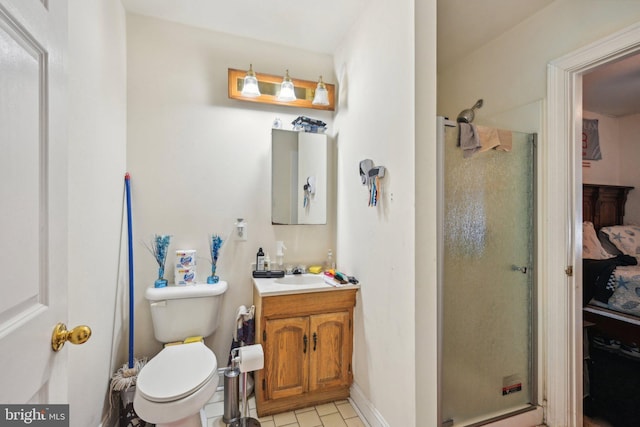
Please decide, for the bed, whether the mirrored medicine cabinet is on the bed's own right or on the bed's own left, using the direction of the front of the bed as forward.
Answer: on the bed's own right

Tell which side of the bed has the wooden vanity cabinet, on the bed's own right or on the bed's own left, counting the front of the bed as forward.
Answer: on the bed's own right

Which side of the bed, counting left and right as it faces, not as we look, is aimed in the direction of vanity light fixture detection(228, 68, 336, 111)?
right

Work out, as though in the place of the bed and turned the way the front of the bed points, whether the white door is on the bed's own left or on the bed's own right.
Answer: on the bed's own right

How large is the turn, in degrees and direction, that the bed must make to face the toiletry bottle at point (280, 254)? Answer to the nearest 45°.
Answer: approximately 90° to its right

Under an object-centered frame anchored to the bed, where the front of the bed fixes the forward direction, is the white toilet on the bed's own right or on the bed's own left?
on the bed's own right

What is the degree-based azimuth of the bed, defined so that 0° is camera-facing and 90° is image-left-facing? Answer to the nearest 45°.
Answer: approximately 315°

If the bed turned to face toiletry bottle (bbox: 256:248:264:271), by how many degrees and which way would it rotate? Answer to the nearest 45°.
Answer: approximately 90° to its right
